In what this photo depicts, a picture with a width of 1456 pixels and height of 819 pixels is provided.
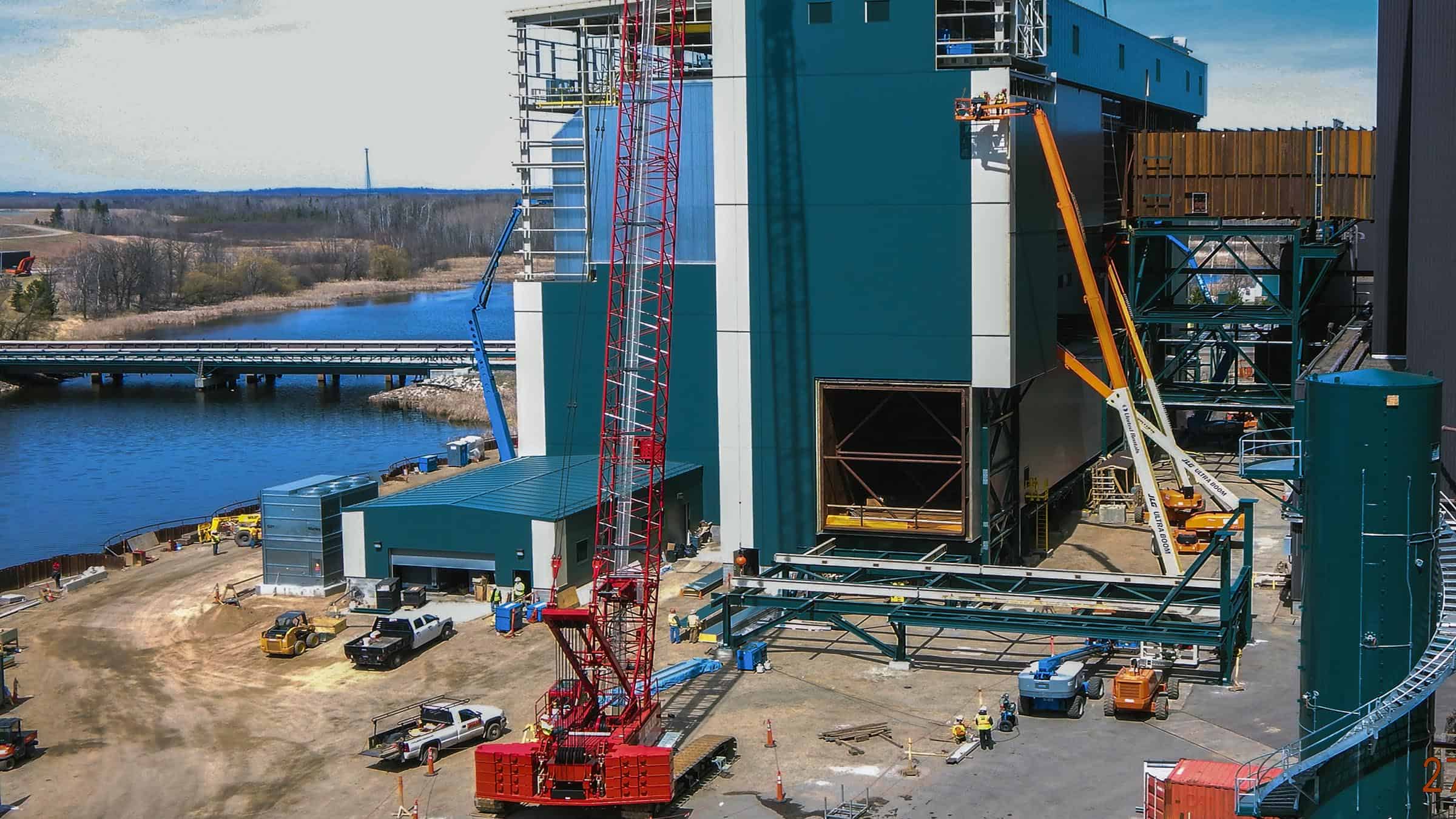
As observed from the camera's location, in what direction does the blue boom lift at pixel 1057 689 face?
facing away from the viewer and to the right of the viewer

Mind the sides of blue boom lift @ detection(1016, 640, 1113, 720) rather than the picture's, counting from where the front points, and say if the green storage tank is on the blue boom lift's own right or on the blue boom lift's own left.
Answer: on the blue boom lift's own right

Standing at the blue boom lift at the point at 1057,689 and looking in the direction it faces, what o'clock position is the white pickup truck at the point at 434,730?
The white pickup truck is roughly at 7 o'clock from the blue boom lift.

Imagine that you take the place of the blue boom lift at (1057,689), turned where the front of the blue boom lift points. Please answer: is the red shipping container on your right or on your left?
on your right

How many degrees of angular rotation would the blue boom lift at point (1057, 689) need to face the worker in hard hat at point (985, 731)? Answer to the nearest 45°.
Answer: approximately 180°
